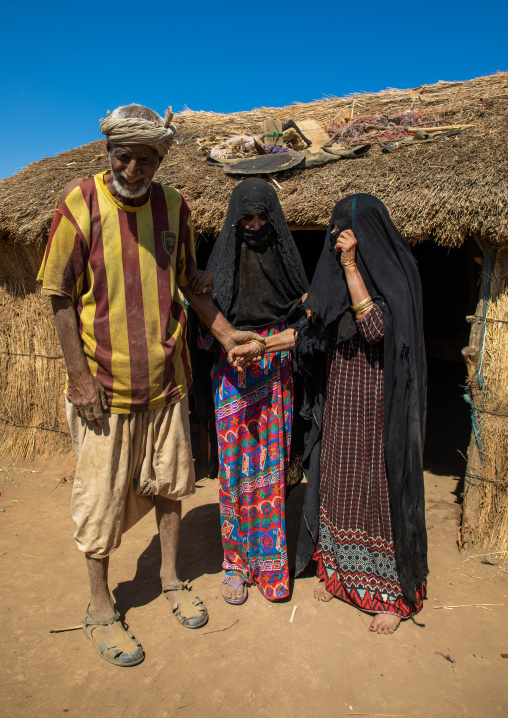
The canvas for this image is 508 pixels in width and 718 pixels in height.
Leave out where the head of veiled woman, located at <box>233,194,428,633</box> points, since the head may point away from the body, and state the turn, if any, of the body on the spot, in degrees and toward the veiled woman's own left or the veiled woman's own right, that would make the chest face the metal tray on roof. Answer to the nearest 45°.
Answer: approximately 135° to the veiled woman's own right

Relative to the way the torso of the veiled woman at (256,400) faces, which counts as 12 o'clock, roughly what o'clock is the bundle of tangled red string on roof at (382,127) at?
The bundle of tangled red string on roof is roughly at 7 o'clock from the veiled woman.

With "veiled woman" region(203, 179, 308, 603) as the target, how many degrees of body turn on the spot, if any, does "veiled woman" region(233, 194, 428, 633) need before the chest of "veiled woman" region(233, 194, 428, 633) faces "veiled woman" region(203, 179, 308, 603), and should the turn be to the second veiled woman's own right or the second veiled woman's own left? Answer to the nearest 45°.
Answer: approximately 45° to the second veiled woman's own right

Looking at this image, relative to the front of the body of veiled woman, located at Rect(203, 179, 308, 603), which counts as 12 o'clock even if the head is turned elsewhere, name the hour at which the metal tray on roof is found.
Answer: The metal tray on roof is roughly at 6 o'clock from the veiled woman.

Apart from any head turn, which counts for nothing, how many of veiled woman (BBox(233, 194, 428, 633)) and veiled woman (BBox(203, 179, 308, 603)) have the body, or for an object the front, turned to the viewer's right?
0

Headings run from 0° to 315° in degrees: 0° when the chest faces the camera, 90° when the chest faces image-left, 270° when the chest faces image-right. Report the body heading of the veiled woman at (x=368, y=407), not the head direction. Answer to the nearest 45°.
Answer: approximately 45°

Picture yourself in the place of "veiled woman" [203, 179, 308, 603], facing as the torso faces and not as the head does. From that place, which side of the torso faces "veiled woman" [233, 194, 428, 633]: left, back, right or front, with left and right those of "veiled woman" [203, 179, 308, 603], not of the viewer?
left

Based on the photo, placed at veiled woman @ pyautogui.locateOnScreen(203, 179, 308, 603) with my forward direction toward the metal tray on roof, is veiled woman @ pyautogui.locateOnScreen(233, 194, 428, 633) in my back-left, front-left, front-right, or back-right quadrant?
back-right

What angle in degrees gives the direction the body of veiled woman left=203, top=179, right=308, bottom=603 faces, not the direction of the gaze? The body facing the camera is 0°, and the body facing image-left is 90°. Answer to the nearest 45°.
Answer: approximately 0°
